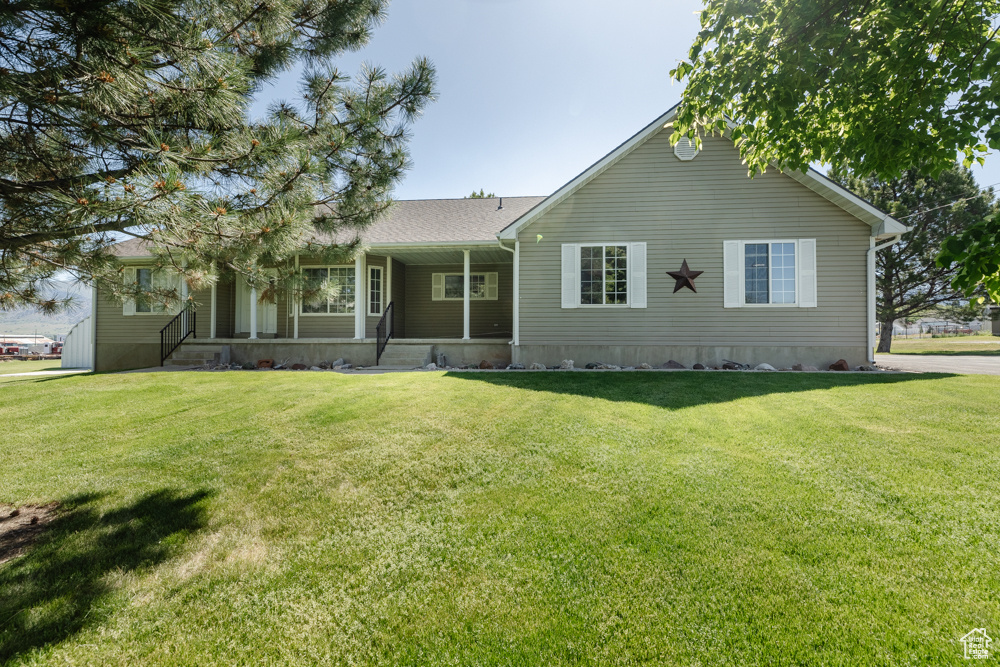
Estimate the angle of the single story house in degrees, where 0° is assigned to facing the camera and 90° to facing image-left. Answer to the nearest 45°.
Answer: approximately 0°

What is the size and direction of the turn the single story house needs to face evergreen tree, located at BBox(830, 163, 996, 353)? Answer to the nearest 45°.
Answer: approximately 135° to its left

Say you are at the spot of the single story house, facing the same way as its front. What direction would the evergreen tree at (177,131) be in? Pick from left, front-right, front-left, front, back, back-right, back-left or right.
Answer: front-right

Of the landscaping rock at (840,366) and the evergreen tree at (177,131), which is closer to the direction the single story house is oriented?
the evergreen tree

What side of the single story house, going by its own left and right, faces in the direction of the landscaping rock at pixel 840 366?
left

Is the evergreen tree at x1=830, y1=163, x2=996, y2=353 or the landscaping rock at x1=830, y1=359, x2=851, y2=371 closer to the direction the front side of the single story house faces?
the landscaping rock
